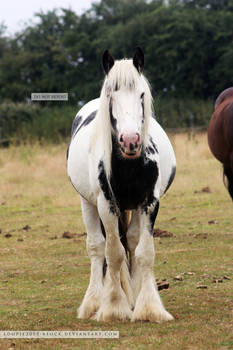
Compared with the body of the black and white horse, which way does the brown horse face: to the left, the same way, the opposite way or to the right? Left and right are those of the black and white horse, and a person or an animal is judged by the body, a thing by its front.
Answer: to the left

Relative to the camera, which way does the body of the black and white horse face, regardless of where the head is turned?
toward the camera

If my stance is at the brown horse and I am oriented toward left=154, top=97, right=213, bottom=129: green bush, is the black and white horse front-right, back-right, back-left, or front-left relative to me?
back-left

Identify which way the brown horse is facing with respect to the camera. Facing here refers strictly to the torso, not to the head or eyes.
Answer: to the viewer's right

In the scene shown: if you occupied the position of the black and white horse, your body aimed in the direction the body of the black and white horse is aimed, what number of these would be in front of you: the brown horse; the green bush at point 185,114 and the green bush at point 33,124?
0

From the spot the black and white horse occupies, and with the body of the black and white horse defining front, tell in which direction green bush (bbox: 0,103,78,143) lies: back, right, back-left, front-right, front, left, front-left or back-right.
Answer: back

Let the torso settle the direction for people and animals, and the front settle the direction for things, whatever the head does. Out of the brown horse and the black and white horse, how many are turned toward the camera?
1

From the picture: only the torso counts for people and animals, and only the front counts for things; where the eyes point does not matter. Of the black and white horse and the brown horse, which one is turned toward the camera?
the black and white horse

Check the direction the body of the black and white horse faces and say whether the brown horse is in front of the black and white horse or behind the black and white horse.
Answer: behind
